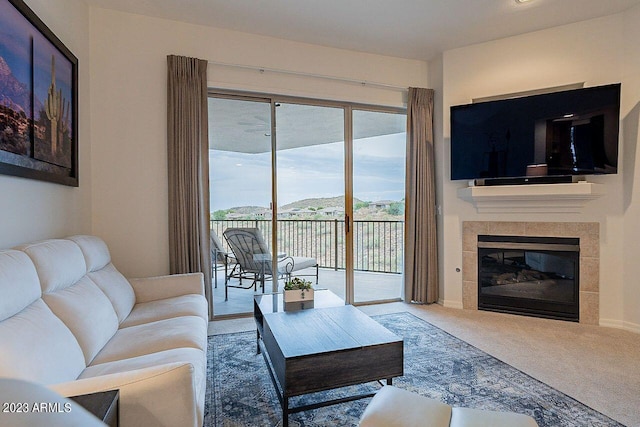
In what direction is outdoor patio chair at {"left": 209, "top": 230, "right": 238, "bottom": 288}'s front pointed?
to the viewer's right

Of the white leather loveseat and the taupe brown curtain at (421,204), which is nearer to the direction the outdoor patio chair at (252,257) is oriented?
the taupe brown curtain

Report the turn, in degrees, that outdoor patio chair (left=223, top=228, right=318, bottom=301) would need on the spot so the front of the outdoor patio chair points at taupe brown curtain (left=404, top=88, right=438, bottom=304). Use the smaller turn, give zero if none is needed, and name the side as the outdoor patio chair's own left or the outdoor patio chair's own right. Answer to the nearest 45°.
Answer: approximately 45° to the outdoor patio chair's own right

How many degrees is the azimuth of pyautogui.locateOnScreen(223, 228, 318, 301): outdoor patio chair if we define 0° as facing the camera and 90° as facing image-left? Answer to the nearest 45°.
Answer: approximately 225°

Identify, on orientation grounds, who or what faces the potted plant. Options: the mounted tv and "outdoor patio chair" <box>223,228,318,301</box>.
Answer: the mounted tv

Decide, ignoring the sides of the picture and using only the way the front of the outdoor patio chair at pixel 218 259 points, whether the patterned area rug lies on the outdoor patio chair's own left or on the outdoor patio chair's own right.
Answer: on the outdoor patio chair's own right

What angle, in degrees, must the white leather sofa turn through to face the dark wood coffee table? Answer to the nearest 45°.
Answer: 0° — it already faces it

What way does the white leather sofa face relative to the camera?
to the viewer's right

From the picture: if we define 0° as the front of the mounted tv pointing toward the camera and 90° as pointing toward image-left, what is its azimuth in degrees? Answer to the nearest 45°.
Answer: approximately 45°
